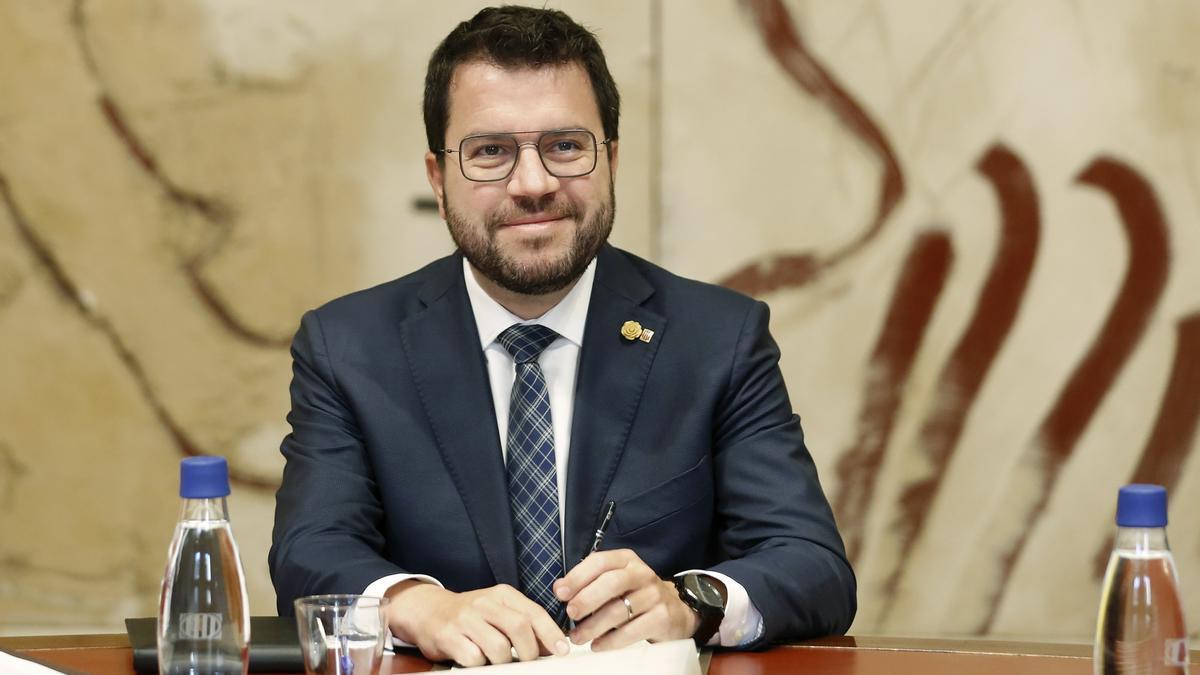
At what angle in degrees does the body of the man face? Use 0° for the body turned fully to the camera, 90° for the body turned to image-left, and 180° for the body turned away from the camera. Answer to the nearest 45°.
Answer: approximately 0°

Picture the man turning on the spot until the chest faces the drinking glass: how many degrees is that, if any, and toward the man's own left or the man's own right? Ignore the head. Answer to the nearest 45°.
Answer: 0° — they already face it

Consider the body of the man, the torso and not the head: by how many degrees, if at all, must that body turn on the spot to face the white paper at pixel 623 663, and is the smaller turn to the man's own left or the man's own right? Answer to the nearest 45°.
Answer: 0° — they already face it

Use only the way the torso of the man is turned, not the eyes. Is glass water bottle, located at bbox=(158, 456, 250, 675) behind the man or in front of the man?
in front
